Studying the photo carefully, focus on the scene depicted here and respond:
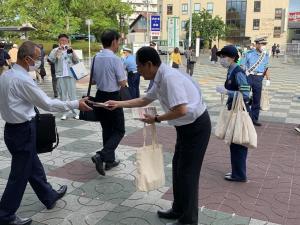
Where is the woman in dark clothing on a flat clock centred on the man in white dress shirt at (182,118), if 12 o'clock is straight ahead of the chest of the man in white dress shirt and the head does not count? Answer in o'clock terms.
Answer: The woman in dark clothing is roughly at 4 o'clock from the man in white dress shirt.

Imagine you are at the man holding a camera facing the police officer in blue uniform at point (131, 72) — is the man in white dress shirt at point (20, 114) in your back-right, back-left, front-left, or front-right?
back-right

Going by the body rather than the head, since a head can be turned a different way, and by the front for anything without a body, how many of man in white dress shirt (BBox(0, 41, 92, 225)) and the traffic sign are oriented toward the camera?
1

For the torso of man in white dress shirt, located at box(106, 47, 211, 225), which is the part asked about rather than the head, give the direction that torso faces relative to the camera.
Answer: to the viewer's left

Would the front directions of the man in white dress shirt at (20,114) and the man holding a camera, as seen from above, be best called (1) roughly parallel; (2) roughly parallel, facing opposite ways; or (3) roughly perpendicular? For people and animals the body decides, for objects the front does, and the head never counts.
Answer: roughly perpendicular

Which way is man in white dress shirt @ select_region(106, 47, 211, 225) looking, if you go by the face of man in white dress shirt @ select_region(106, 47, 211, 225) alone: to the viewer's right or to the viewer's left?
to the viewer's left

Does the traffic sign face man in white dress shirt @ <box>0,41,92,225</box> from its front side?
yes

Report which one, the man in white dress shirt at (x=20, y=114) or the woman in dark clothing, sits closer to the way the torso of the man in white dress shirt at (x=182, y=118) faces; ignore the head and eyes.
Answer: the man in white dress shirt

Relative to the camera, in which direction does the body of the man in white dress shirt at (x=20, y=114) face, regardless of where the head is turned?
to the viewer's right

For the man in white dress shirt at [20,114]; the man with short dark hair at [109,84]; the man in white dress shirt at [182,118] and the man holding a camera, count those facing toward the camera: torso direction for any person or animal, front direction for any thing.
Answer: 1

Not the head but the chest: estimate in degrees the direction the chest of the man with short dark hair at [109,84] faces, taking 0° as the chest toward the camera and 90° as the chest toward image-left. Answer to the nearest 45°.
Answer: approximately 225°

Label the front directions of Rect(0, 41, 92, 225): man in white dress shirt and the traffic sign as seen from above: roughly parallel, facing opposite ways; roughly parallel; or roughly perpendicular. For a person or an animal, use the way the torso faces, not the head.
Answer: roughly perpendicular

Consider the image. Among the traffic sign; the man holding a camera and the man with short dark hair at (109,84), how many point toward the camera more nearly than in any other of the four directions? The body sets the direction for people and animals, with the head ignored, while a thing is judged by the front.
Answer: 2
